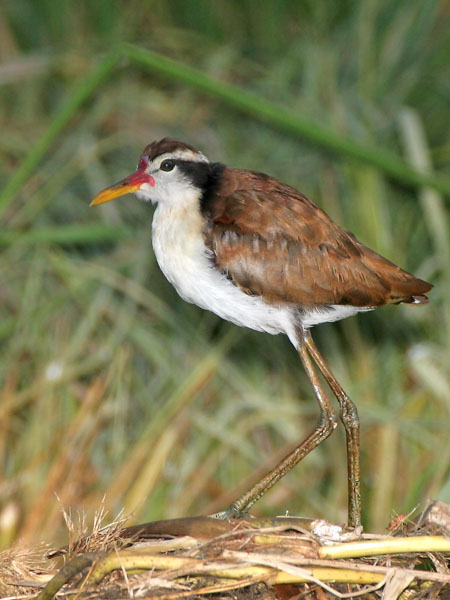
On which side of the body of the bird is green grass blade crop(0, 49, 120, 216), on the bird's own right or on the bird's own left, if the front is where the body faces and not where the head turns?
on the bird's own right

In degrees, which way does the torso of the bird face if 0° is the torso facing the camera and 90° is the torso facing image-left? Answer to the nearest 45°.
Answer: approximately 90°

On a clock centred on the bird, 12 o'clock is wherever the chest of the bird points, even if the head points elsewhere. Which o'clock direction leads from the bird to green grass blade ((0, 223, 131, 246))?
The green grass blade is roughly at 2 o'clock from the bird.
